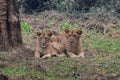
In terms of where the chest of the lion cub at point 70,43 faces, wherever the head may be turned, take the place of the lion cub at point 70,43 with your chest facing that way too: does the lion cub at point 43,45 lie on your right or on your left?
on your right

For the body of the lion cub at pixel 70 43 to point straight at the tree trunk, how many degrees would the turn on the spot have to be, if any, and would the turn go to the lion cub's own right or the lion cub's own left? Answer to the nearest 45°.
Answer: approximately 135° to the lion cub's own right

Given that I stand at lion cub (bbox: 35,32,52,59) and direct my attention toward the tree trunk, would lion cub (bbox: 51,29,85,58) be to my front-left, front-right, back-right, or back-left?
back-right

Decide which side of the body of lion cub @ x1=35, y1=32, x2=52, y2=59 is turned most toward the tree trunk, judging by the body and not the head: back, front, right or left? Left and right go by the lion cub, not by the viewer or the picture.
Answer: right

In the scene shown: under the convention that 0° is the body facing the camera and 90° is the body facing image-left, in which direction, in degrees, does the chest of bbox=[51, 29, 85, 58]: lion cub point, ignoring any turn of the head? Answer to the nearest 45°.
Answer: approximately 315°

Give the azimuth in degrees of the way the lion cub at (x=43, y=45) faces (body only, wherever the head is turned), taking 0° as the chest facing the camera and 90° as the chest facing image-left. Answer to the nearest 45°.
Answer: approximately 0°

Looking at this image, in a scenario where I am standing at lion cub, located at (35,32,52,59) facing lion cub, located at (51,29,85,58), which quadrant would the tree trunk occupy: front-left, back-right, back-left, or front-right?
back-left
